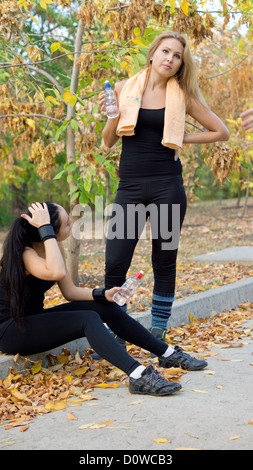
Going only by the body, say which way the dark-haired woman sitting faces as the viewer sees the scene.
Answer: to the viewer's right

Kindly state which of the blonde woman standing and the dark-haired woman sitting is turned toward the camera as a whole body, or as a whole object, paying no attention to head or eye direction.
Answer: the blonde woman standing

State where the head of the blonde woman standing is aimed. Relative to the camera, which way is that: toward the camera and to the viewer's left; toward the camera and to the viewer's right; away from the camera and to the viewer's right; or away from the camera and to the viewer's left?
toward the camera and to the viewer's right

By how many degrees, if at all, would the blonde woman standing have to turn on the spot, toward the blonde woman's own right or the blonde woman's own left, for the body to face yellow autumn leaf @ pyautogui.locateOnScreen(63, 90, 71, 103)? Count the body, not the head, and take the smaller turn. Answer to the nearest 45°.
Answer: approximately 135° to the blonde woman's own right

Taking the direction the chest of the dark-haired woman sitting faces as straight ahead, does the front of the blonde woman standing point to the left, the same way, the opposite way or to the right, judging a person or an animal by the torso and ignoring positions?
to the right

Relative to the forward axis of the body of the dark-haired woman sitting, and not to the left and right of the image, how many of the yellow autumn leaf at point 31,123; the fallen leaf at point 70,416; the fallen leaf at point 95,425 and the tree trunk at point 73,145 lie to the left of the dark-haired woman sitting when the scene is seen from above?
2

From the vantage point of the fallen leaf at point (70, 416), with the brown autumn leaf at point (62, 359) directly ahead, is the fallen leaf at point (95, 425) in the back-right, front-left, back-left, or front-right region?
back-right

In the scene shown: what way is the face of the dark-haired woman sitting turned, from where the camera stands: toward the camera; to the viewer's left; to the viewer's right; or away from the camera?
to the viewer's right

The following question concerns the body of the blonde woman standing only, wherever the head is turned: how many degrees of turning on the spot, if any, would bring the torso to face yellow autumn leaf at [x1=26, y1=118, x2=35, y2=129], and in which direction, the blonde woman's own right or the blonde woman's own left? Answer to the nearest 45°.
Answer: approximately 135° to the blonde woman's own right

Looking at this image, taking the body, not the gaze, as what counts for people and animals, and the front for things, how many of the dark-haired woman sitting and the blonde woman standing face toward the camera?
1

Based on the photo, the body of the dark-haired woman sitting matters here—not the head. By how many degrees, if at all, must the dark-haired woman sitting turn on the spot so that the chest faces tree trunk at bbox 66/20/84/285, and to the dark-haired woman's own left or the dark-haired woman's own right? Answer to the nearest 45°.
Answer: approximately 90° to the dark-haired woman's own left

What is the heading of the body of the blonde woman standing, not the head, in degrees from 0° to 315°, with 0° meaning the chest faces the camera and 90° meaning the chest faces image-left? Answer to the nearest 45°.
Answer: approximately 0°
